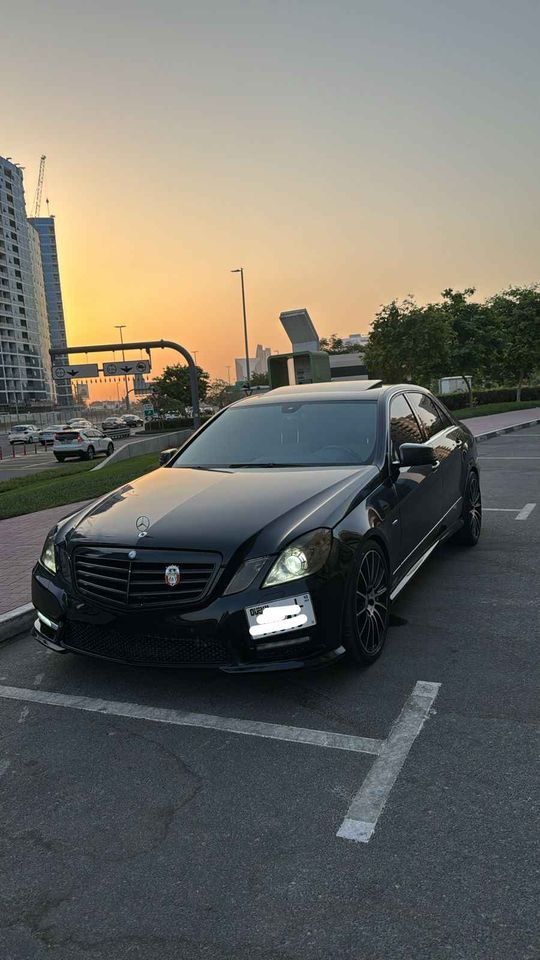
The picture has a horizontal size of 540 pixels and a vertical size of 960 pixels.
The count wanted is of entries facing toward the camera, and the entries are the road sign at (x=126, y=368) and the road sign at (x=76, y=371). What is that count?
2

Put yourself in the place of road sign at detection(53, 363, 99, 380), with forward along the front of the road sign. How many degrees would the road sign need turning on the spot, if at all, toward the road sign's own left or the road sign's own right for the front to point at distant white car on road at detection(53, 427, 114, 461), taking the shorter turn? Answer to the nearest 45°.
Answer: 0° — it already faces it

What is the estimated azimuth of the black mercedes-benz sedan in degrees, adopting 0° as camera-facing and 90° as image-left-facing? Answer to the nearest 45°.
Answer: approximately 45°

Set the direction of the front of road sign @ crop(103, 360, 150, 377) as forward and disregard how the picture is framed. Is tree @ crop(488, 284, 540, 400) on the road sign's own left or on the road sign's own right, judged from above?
on the road sign's own left

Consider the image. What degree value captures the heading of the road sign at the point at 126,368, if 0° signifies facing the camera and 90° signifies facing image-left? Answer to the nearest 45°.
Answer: approximately 0°

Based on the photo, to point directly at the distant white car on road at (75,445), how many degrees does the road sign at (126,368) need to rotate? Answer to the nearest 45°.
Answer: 0° — it already faces it

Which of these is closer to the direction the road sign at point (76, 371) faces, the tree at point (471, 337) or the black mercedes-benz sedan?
the black mercedes-benz sedan

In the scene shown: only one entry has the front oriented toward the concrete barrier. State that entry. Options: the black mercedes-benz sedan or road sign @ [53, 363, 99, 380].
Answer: the road sign

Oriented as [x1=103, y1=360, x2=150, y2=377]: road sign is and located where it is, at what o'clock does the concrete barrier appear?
The concrete barrier is roughly at 12 o'clock from the road sign.
